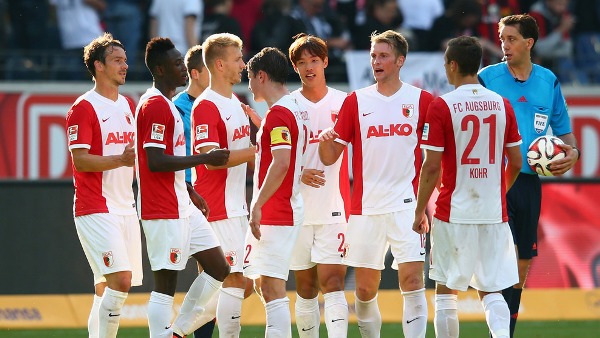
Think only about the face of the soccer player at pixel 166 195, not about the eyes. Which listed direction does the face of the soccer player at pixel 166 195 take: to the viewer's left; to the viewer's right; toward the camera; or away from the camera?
to the viewer's right

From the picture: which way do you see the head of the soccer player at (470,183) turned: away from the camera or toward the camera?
away from the camera

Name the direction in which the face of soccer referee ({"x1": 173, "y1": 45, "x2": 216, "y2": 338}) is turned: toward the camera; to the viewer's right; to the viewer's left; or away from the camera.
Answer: to the viewer's right

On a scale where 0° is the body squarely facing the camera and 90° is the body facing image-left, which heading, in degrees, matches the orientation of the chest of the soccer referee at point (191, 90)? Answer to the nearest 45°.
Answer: approximately 270°

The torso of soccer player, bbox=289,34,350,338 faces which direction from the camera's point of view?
toward the camera

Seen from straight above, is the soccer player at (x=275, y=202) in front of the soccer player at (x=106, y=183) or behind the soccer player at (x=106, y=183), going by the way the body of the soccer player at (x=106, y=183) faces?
in front

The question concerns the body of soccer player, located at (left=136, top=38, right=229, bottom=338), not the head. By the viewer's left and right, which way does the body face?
facing to the right of the viewer

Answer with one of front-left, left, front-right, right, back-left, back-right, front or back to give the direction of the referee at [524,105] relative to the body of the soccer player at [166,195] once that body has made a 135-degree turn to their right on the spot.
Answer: back-left

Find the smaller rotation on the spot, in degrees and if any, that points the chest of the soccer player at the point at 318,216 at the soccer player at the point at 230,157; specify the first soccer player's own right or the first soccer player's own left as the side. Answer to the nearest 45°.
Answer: approximately 90° to the first soccer player's own right
